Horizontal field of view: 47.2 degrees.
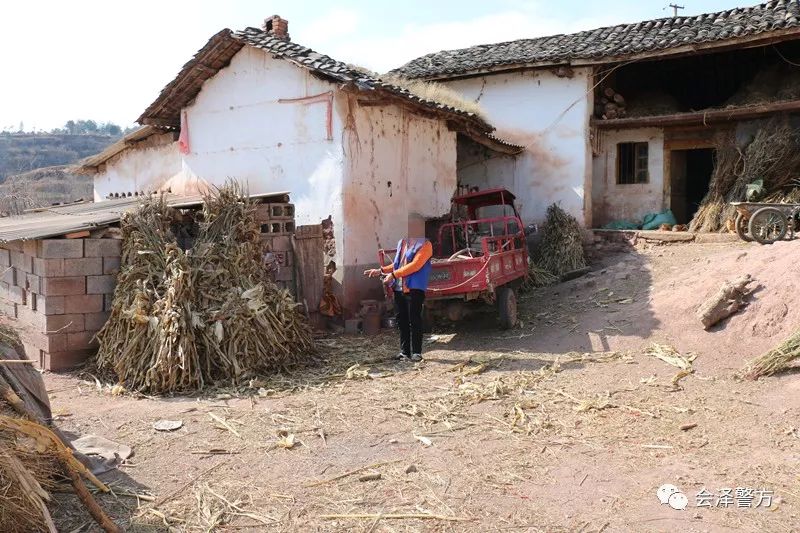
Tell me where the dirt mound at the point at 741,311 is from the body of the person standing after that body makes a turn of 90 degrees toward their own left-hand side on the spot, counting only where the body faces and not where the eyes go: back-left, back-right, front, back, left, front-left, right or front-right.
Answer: front-left

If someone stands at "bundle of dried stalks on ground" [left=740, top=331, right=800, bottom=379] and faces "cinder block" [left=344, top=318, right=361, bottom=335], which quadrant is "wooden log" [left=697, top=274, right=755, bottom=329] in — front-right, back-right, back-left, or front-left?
front-right

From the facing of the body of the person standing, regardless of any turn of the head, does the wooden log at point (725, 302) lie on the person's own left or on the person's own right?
on the person's own left

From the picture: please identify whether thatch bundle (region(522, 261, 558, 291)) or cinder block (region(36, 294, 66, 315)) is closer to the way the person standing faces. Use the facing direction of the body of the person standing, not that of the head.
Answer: the cinder block

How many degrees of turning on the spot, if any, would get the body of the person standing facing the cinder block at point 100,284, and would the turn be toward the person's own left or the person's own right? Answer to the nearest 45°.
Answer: approximately 45° to the person's own right

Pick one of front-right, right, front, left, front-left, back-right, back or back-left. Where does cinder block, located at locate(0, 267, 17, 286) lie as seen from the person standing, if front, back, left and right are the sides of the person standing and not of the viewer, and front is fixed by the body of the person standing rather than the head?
front-right

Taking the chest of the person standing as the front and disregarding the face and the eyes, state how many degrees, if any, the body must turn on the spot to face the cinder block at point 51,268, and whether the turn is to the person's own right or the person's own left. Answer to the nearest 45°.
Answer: approximately 45° to the person's own right

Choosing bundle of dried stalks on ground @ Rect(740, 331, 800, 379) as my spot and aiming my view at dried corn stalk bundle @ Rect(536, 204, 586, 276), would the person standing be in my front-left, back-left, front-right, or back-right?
front-left

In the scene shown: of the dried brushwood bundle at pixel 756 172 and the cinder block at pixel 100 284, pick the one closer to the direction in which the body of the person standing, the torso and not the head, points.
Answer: the cinder block

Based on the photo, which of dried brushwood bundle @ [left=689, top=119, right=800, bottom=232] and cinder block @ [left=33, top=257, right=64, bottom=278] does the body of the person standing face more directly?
the cinder block

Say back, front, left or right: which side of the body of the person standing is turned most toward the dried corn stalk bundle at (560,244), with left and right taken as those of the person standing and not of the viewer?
back

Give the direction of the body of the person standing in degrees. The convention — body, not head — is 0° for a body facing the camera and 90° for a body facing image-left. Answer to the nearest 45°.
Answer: approximately 45°

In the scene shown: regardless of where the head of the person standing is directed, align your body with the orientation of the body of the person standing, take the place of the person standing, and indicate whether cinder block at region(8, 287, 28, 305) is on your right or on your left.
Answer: on your right
